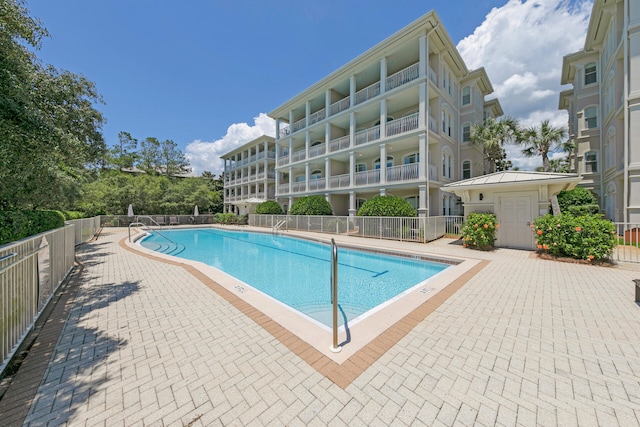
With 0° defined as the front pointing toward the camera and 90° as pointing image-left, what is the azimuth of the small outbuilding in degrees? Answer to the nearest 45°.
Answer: approximately 0°

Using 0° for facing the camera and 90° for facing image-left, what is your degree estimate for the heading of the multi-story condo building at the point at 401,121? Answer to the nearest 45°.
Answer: approximately 45°

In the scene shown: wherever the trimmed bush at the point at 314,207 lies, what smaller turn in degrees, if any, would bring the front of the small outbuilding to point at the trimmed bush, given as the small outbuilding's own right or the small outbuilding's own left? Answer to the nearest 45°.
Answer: approximately 90° to the small outbuilding's own right

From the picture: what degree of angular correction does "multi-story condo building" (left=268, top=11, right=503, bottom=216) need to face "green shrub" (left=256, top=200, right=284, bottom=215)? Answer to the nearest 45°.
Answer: approximately 45° to its right

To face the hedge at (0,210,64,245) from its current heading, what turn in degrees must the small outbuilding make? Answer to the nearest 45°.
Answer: approximately 45° to its right

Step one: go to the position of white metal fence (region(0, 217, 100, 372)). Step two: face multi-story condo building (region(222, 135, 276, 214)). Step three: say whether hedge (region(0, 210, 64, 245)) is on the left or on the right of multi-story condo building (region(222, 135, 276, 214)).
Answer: left

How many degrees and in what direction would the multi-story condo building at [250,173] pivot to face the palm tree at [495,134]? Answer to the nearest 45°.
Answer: approximately 90° to its left

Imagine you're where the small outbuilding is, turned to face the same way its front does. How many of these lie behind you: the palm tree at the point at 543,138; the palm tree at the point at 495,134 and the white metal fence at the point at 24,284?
2
